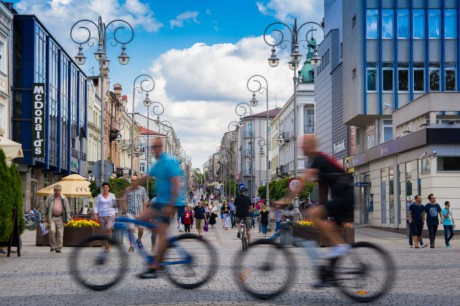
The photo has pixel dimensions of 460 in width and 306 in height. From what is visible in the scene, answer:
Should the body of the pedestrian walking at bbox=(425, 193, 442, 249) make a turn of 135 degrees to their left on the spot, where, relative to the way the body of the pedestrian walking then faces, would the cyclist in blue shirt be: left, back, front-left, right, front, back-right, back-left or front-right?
back-right

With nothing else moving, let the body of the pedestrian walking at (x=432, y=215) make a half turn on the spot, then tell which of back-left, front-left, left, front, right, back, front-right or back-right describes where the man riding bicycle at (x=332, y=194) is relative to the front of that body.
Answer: back

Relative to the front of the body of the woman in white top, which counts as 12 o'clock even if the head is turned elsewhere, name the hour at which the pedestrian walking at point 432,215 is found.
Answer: The pedestrian walking is roughly at 8 o'clock from the woman in white top.

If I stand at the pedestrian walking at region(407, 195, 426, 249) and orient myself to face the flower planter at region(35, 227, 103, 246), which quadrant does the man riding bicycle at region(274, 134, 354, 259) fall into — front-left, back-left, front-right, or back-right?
front-left

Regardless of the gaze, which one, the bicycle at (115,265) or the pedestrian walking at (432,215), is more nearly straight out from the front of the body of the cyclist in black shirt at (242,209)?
the pedestrian walking

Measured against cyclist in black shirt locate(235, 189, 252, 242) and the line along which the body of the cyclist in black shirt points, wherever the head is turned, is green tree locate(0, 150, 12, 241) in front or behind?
behind

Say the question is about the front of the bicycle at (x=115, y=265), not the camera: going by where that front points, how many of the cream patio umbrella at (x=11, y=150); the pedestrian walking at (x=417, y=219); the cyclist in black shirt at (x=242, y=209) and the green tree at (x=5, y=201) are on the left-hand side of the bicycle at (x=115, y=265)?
0

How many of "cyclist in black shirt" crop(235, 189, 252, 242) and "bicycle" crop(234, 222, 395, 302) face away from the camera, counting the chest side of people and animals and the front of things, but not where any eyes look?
1

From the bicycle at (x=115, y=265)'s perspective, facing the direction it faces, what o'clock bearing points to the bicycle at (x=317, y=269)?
the bicycle at (x=317, y=269) is roughly at 7 o'clock from the bicycle at (x=115, y=265).

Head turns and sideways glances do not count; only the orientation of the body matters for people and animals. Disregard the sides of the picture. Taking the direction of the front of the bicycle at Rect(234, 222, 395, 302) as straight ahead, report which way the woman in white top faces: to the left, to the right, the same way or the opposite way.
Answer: to the left

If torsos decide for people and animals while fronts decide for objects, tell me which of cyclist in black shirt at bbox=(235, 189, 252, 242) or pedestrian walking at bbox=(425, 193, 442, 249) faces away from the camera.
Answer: the cyclist in black shirt

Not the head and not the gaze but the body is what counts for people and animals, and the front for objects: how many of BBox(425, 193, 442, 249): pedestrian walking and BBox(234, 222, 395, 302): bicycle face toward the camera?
1

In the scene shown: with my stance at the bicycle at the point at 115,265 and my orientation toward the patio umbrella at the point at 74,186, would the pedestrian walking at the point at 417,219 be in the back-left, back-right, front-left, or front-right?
front-right

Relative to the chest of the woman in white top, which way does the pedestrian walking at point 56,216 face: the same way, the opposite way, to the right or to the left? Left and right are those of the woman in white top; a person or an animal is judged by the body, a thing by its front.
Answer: the same way

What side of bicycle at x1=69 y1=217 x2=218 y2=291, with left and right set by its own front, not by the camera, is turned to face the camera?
left

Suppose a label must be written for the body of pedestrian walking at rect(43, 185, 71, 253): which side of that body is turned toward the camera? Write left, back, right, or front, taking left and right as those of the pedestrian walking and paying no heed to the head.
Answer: front

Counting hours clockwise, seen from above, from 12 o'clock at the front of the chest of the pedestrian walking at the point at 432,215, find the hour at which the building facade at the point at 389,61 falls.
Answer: The building facade is roughly at 6 o'clock from the pedestrian walking.

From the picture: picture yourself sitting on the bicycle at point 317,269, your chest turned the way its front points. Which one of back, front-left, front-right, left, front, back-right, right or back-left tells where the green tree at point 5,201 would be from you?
front-right
